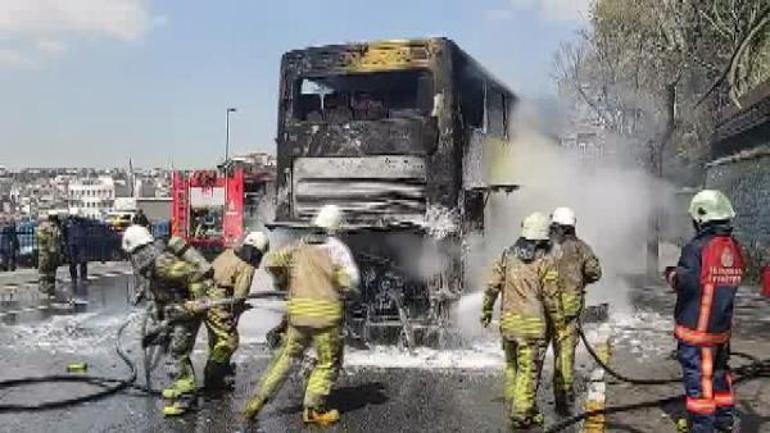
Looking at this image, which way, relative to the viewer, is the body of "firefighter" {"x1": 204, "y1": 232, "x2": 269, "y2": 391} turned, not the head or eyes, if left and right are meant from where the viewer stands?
facing away from the viewer and to the right of the viewer

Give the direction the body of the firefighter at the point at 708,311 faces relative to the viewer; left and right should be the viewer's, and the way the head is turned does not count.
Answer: facing away from the viewer and to the left of the viewer

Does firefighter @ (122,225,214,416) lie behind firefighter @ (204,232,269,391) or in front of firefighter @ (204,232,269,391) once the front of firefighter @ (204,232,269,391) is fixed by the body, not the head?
behind

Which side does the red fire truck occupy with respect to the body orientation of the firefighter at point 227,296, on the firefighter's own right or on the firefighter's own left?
on the firefighter's own left
